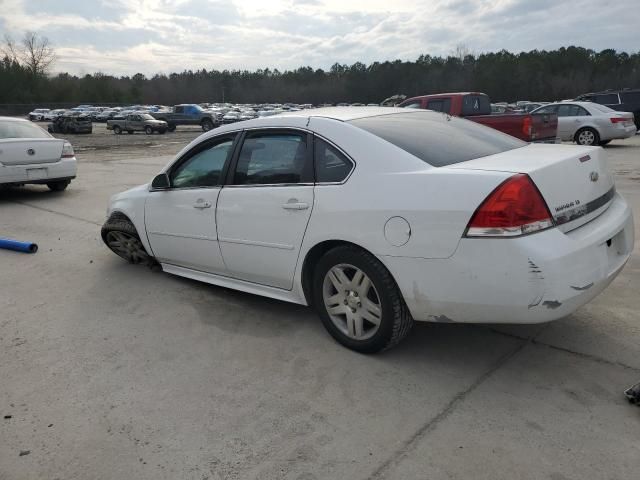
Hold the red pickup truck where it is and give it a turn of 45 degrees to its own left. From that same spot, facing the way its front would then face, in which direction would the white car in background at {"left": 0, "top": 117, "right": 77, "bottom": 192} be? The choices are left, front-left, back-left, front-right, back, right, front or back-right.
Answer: front-left

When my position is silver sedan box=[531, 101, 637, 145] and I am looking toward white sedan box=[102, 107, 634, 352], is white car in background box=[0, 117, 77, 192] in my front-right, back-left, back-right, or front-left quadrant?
front-right

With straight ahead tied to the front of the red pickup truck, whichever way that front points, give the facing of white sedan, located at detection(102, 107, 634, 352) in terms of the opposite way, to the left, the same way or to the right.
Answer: the same way

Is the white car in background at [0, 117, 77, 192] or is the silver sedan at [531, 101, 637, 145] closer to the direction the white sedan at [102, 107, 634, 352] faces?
the white car in background

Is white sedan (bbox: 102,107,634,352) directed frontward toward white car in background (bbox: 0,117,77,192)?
yes

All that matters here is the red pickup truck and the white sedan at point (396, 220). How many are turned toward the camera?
0

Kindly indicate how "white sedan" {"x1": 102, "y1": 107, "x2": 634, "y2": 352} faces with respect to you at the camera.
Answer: facing away from the viewer and to the left of the viewer

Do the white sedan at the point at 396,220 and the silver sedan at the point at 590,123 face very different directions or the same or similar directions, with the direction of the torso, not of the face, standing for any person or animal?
same or similar directions

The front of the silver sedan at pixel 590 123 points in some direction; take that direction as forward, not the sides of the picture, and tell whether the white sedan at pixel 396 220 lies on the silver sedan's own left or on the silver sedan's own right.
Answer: on the silver sedan's own left

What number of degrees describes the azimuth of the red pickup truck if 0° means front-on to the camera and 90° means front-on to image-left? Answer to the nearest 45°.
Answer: approximately 135°

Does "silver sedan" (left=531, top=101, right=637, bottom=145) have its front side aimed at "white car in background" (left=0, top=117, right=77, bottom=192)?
no

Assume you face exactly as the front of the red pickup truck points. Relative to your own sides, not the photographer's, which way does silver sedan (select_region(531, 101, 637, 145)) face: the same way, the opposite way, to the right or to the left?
the same way

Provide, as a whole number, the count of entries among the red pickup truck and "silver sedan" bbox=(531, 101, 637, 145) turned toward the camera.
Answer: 0

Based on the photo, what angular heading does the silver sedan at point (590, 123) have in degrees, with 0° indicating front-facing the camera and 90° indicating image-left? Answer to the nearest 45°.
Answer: approximately 135°
